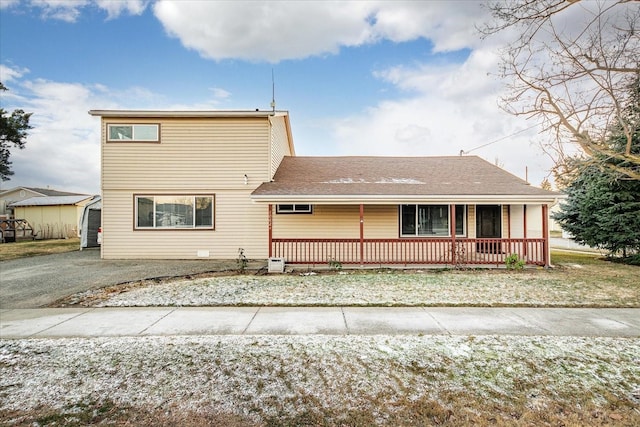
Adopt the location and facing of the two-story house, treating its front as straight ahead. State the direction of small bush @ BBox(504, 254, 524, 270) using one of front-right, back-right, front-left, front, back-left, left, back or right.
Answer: left

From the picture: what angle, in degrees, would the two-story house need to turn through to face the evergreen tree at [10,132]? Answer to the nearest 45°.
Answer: approximately 135° to its right

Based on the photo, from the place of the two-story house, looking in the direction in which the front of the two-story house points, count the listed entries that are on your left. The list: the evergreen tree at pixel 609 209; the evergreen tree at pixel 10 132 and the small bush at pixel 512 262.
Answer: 2

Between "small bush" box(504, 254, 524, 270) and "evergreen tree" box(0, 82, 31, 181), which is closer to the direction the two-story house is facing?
the small bush

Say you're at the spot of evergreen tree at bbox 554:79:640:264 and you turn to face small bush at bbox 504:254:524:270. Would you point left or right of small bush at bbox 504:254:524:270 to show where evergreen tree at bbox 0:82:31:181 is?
right

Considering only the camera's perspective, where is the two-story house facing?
facing the viewer

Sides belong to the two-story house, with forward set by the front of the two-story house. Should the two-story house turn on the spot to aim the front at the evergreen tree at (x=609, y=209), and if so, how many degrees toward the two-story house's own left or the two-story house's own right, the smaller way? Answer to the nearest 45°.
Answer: approximately 90° to the two-story house's own left
